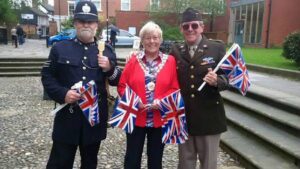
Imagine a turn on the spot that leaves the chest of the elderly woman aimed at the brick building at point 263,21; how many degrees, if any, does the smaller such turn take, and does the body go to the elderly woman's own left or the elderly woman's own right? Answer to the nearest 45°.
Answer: approximately 180°

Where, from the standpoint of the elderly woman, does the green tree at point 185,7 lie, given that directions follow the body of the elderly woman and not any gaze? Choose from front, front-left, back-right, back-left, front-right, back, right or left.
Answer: back

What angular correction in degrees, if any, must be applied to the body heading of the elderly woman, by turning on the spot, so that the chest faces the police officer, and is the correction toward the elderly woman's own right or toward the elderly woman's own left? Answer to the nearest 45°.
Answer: approximately 90° to the elderly woman's own right

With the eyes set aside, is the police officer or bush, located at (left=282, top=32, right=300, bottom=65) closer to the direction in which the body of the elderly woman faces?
the police officer

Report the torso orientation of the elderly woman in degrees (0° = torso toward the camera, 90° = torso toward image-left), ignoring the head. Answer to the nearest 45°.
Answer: approximately 0°

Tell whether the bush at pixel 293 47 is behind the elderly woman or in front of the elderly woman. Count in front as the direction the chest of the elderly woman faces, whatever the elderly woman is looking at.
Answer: behind
